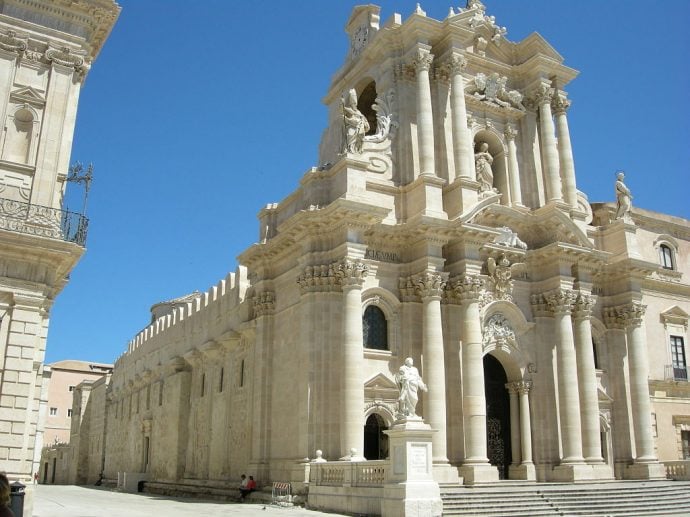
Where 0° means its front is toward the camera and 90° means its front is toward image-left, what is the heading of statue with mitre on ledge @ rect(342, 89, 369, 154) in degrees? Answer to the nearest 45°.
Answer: approximately 315°

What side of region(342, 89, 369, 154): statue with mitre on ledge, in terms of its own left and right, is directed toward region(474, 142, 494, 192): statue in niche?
left

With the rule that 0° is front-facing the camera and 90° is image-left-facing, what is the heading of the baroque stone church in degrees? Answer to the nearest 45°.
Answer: approximately 315°

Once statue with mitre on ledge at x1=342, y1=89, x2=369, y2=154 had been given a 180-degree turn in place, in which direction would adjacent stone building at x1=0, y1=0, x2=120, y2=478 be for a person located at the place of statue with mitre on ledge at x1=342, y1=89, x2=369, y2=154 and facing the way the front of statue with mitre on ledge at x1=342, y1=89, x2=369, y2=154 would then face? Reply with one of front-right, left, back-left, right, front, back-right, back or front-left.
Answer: left
